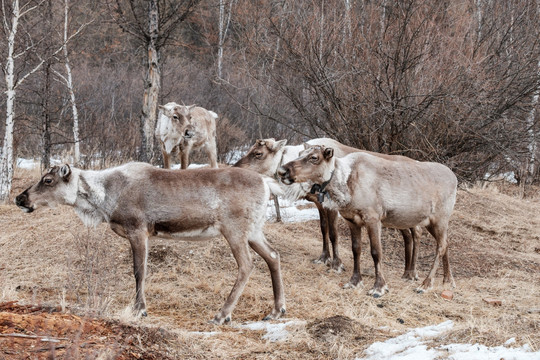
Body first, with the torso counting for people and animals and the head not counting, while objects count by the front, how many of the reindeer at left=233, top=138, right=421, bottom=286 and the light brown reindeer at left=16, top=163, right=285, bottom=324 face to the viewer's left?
2

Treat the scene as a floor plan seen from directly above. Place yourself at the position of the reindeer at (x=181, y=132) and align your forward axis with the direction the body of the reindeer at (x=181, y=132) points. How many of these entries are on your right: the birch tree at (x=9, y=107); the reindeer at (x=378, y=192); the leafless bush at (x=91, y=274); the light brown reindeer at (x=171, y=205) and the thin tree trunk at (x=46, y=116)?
2

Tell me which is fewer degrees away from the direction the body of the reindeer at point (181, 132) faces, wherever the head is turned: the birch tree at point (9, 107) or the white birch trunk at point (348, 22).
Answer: the birch tree

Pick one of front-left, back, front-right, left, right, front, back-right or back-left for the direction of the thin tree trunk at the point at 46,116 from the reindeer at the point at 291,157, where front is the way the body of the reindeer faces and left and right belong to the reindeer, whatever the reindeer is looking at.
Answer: front-right

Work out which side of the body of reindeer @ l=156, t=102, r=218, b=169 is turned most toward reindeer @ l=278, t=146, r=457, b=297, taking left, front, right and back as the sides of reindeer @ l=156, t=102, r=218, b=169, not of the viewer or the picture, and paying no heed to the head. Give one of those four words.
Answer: left

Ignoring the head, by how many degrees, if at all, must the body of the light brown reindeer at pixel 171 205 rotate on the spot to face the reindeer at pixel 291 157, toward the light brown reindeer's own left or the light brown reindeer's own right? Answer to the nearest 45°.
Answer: approximately 135° to the light brown reindeer's own right

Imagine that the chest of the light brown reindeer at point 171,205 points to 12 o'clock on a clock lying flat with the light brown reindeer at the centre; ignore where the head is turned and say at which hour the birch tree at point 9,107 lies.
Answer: The birch tree is roughly at 2 o'clock from the light brown reindeer.

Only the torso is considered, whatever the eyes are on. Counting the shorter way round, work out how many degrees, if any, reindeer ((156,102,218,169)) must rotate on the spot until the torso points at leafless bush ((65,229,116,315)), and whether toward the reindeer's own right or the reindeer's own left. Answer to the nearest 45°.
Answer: approximately 45° to the reindeer's own left

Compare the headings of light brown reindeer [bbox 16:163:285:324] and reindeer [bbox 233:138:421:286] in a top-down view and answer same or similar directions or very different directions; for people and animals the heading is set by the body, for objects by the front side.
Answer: same or similar directions

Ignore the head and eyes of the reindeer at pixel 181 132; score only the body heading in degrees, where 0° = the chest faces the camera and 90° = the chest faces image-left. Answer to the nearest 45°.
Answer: approximately 45°

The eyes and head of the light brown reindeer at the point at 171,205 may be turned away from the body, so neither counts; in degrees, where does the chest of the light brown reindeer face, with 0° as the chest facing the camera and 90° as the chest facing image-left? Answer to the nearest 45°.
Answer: approximately 90°

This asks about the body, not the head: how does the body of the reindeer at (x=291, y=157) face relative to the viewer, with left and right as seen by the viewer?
facing to the left of the viewer

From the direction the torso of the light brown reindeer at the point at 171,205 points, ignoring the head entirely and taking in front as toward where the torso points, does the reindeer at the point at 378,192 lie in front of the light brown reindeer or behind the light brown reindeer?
behind
